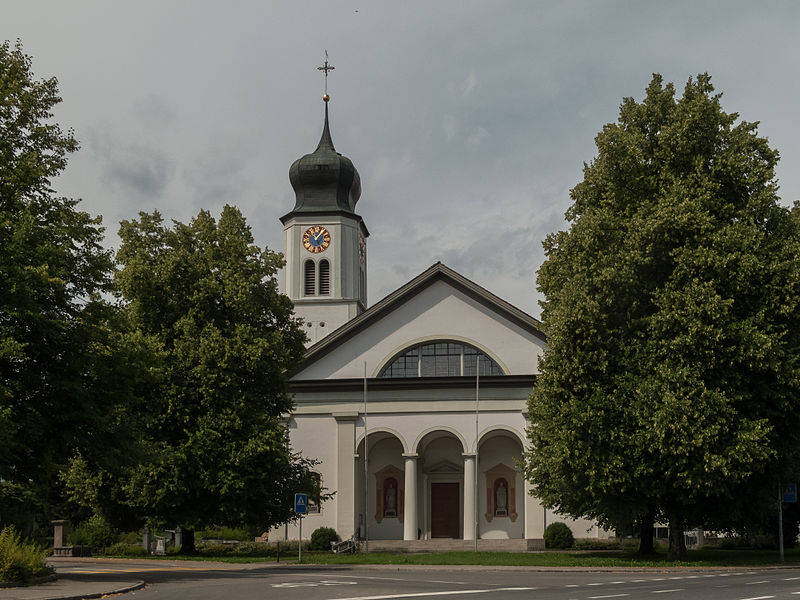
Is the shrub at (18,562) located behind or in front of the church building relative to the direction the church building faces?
in front

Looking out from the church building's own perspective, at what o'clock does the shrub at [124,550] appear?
The shrub is roughly at 2 o'clock from the church building.

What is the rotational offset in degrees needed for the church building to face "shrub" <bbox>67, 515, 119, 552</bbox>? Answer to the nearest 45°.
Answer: approximately 90° to its right

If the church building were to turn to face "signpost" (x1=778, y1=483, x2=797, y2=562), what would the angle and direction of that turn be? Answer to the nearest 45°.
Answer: approximately 45° to its left

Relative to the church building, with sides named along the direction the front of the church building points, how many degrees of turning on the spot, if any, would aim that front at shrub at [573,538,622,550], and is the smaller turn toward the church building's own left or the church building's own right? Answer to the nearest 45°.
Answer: approximately 90° to the church building's own left

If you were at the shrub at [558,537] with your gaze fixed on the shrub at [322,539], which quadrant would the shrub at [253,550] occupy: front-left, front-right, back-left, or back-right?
front-left

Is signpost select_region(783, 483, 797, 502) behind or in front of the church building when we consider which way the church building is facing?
in front

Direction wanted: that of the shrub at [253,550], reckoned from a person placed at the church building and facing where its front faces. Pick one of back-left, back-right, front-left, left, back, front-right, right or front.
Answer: front-right

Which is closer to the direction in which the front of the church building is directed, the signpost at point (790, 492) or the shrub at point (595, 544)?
the signpost

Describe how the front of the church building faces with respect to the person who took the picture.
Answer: facing the viewer
